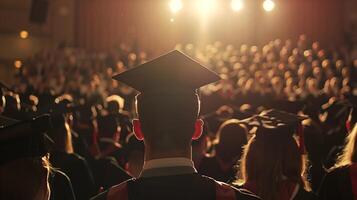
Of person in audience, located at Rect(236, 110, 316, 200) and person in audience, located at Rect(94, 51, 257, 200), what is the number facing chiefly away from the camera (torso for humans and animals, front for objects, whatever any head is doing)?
2

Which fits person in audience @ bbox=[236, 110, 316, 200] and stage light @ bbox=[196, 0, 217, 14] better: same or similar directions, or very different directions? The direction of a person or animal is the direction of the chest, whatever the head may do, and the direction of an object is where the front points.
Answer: very different directions

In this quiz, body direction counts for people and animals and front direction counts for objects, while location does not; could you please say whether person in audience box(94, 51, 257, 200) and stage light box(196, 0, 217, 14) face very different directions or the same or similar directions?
very different directions

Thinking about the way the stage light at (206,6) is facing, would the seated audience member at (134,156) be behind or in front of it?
in front

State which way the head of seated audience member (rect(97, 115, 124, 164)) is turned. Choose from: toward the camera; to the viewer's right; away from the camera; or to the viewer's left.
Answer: away from the camera

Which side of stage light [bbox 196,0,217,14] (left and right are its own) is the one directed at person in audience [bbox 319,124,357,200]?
front

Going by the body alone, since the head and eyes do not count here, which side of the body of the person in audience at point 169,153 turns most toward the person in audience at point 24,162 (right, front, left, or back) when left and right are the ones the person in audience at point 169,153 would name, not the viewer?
left

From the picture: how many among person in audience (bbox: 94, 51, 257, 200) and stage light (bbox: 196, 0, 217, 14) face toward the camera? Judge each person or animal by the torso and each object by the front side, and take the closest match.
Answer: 1

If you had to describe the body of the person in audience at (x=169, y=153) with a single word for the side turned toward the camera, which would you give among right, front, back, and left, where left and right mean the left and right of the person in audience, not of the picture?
back

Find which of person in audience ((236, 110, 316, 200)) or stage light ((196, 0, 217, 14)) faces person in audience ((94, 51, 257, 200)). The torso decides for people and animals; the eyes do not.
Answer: the stage light

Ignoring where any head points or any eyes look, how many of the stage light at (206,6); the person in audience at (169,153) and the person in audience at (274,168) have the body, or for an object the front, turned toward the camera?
1

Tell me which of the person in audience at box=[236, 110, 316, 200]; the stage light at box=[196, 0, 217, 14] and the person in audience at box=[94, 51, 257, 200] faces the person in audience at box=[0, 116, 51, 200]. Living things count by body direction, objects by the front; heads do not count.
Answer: the stage light

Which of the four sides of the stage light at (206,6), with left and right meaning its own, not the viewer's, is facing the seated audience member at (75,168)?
front

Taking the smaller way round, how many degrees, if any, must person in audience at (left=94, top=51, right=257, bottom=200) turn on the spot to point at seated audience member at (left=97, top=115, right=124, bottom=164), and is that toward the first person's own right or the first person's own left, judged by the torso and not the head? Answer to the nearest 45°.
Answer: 0° — they already face them

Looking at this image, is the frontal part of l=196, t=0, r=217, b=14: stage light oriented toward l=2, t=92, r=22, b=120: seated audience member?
yes

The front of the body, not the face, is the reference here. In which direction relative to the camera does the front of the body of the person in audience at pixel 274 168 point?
away from the camera
